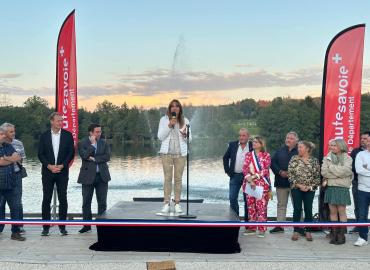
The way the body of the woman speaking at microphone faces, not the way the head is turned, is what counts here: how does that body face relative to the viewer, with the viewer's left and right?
facing the viewer

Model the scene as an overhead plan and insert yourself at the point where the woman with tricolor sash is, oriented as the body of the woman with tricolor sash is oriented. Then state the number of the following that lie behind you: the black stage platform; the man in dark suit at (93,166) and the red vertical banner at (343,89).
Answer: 1

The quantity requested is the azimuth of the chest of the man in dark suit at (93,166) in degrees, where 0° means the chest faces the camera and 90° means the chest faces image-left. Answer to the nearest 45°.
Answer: approximately 0°

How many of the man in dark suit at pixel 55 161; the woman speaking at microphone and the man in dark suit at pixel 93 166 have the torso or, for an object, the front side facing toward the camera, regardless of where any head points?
3

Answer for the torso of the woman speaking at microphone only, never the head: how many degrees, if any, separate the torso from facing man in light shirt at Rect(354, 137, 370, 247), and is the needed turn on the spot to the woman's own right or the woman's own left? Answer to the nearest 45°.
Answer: approximately 90° to the woman's own left

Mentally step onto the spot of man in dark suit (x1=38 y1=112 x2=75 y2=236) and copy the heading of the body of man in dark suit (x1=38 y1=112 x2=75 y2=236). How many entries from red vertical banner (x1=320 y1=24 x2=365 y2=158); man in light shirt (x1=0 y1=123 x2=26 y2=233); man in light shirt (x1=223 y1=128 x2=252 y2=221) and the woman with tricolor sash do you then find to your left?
3

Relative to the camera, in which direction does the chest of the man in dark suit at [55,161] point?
toward the camera

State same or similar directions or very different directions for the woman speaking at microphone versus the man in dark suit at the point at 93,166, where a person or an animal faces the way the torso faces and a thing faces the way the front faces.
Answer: same or similar directions

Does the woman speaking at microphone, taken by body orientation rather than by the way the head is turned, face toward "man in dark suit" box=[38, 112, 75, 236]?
no

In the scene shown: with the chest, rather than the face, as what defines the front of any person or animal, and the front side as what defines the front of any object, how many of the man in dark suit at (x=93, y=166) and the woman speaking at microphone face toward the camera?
2

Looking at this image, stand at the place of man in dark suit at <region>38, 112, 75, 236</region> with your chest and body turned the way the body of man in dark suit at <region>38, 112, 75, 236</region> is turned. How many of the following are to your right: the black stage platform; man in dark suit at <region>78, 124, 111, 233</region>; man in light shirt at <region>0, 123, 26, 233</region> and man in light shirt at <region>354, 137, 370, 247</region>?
1

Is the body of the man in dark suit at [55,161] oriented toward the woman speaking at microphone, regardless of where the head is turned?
no

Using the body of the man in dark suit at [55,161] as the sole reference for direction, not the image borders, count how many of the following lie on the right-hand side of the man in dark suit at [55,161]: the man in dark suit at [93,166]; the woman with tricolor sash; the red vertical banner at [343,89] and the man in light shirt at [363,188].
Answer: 0

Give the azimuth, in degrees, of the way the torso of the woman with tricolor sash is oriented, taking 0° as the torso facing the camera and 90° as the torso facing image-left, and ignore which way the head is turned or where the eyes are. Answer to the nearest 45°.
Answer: approximately 45°

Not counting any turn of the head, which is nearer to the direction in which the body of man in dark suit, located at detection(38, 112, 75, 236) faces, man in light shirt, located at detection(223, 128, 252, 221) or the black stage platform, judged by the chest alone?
the black stage platform
